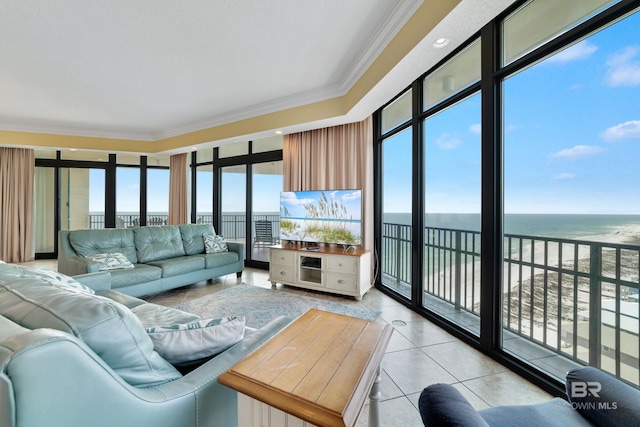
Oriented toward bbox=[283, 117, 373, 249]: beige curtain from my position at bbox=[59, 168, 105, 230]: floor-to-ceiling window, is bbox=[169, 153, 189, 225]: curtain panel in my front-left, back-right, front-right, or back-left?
front-left

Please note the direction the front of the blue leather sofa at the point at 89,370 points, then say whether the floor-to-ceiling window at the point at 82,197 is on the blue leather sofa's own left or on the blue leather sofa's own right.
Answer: on the blue leather sofa's own left

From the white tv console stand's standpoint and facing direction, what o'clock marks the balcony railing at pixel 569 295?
The balcony railing is roughly at 9 o'clock from the white tv console stand.

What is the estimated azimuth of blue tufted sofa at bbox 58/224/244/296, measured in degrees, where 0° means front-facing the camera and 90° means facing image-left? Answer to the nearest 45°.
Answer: approximately 315°

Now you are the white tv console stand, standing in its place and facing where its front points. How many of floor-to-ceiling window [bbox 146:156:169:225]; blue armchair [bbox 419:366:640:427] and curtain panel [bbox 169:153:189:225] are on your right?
2

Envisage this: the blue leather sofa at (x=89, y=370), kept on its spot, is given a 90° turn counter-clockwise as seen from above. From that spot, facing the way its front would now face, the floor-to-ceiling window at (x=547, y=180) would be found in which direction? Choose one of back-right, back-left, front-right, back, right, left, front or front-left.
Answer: right

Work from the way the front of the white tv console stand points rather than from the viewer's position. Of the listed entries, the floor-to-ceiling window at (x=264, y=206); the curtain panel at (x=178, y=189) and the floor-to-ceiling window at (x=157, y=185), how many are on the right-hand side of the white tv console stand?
3

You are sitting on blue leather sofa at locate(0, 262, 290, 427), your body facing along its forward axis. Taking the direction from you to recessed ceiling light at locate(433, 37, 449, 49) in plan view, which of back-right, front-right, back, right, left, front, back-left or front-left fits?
front

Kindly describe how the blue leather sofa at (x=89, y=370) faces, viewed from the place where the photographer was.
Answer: facing to the right of the viewer

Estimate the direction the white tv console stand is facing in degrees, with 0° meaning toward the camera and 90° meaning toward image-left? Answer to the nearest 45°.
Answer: approximately 45°
